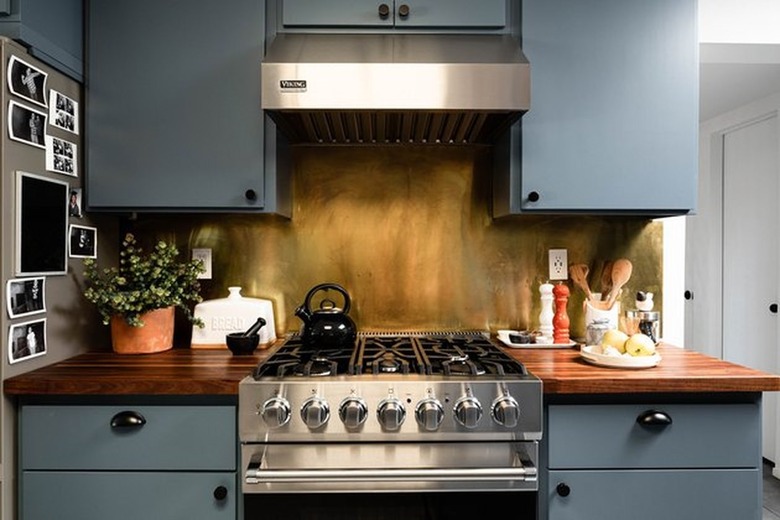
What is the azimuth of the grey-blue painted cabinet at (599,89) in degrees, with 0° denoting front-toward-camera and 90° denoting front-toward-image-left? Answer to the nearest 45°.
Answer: approximately 0°

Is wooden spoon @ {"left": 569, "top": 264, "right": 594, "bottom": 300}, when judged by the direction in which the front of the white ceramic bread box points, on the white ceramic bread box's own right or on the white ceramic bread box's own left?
on the white ceramic bread box's own left

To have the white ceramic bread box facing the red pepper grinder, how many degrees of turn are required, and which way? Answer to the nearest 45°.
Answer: approximately 90° to its left

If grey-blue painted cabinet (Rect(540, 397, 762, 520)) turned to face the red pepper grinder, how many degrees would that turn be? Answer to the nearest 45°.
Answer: approximately 135° to its right

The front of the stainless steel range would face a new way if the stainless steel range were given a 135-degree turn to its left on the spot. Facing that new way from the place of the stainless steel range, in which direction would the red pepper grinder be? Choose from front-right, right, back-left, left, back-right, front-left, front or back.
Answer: front

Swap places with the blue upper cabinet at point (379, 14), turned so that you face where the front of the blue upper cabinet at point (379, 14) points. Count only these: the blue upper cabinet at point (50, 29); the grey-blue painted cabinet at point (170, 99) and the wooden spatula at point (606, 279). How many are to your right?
2

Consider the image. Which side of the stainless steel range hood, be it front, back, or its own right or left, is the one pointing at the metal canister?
left
